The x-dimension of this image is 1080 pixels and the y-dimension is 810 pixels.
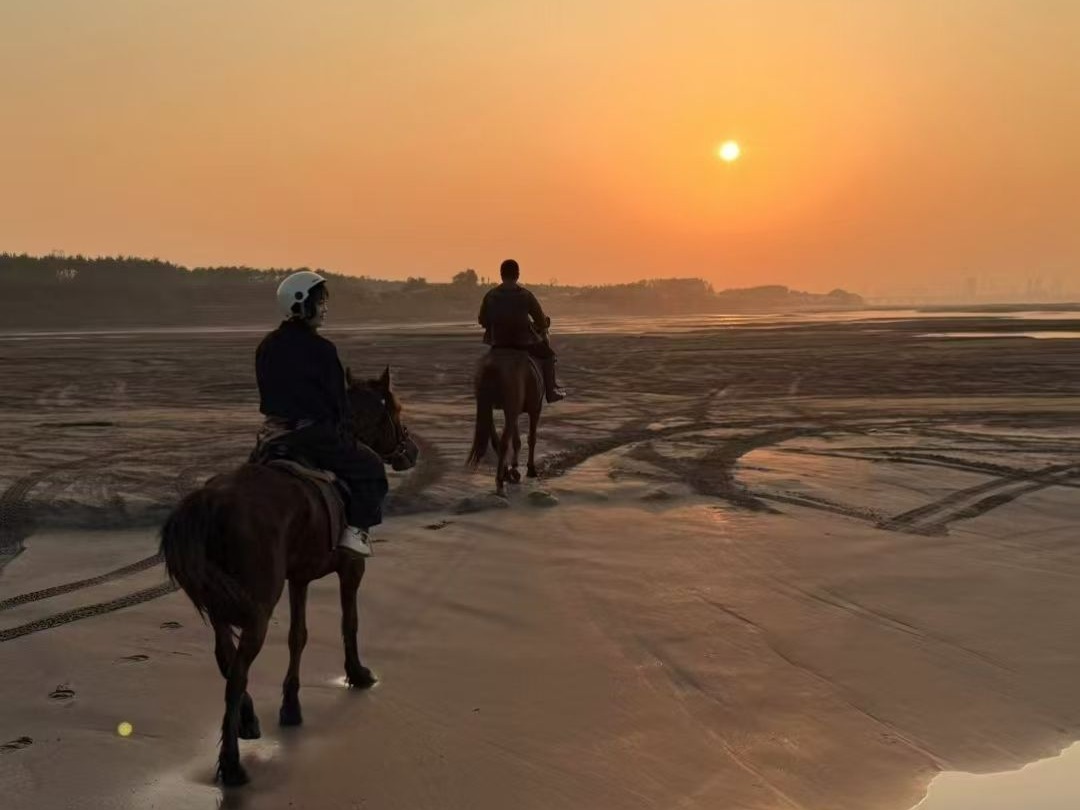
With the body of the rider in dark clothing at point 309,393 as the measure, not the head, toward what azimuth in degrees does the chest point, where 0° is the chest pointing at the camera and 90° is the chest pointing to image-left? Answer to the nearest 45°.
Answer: approximately 225°

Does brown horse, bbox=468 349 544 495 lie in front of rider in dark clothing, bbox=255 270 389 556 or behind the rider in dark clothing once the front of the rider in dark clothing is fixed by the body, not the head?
in front

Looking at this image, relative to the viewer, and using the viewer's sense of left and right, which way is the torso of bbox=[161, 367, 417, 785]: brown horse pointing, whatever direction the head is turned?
facing away from the viewer and to the right of the viewer

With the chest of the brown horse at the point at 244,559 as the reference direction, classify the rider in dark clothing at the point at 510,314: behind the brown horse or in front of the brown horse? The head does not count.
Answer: in front

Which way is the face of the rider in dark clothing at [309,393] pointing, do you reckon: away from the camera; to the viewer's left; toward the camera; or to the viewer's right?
to the viewer's right
